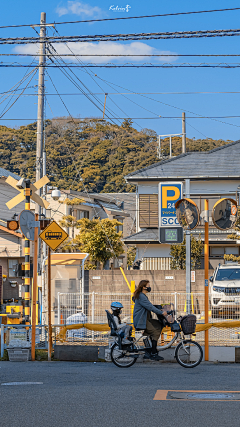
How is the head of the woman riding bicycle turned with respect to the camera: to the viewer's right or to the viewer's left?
to the viewer's right

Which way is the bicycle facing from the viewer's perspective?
to the viewer's right

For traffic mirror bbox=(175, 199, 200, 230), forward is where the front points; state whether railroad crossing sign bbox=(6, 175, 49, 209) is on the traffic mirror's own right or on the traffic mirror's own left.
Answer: on the traffic mirror's own right

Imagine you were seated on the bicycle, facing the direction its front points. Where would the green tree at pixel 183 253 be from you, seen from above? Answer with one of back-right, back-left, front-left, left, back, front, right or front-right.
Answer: left

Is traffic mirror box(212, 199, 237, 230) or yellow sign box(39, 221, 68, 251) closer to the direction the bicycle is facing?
the traffic mirror

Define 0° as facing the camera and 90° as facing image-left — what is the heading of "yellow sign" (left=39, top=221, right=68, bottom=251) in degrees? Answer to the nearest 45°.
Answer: approximately 0°

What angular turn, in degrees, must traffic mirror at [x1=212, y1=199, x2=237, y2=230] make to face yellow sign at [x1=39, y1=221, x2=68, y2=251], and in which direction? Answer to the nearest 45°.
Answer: approximately 135° to its right

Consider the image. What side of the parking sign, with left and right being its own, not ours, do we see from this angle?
front

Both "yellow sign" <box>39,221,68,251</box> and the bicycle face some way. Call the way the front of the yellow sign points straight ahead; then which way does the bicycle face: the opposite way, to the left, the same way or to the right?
to the left

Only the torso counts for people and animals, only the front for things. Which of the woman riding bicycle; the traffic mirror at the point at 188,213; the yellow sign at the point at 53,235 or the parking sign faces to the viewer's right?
the woman riding bicycle
